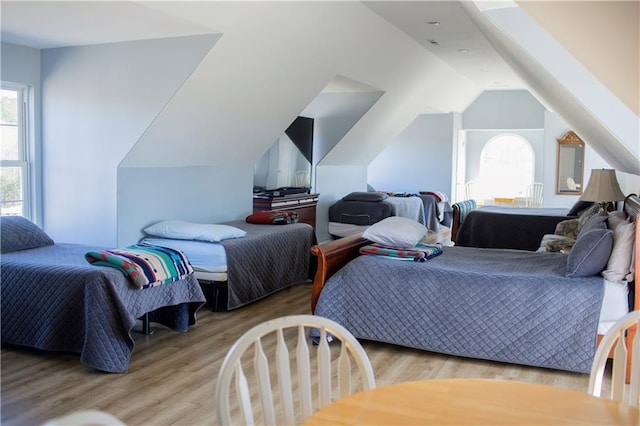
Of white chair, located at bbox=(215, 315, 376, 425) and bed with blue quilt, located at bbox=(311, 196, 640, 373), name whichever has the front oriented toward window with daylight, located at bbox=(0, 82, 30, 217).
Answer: the bed with blue quilt

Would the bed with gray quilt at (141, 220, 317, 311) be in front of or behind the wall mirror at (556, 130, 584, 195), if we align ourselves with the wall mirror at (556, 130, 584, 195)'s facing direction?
in front

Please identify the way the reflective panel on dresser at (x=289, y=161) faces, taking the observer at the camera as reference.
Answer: facing the viewer

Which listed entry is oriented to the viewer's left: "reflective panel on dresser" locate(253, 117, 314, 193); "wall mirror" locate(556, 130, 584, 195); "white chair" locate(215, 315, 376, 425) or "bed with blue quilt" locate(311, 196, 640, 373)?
the bed with blue quilt

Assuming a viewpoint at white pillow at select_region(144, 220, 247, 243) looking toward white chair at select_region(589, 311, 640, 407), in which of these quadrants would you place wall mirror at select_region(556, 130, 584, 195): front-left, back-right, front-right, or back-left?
back-left

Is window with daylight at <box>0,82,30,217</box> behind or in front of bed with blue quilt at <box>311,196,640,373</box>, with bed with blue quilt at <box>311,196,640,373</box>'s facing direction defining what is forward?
in front

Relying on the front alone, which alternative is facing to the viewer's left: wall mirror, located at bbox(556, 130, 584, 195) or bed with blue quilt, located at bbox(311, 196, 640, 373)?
the bed with blue quilt

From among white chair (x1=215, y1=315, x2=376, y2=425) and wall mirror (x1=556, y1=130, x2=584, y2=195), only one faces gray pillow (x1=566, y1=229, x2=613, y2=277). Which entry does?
the wall mirror

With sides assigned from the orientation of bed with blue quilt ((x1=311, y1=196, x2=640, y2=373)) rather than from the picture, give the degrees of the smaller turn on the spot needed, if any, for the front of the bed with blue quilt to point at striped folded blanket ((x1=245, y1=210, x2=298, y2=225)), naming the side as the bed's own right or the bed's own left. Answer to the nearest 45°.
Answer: approximately 45° to the bed's own right

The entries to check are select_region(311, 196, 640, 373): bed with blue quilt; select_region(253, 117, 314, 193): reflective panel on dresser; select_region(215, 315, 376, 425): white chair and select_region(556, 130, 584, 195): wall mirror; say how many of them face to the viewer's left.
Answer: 1

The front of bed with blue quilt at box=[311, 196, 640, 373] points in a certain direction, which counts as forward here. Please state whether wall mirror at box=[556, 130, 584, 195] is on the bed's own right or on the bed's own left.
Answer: on the bed's own right

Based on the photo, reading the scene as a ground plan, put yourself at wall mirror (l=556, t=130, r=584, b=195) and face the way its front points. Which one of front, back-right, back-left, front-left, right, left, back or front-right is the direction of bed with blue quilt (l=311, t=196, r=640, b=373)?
front

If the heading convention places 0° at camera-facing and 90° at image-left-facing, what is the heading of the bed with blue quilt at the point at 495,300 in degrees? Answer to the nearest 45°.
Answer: approximately 90°

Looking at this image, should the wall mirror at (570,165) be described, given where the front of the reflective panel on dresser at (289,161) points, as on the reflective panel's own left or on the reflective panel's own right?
on the reflective panel's own left

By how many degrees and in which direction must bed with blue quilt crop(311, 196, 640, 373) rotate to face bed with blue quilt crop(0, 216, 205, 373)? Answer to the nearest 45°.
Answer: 0° — it already faces it

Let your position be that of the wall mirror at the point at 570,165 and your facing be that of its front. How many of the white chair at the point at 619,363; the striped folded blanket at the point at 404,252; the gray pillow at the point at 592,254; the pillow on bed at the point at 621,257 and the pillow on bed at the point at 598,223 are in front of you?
5
